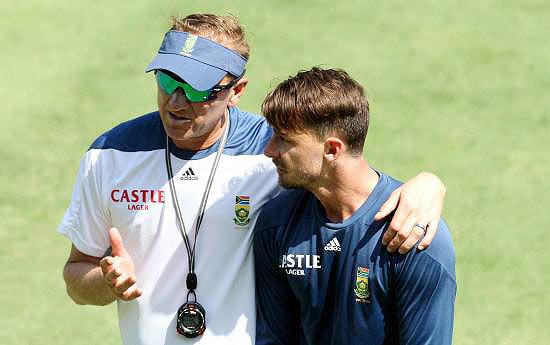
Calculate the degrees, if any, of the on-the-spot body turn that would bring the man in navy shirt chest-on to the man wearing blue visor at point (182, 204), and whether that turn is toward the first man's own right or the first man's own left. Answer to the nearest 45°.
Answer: approximately 45° to the first man's own right

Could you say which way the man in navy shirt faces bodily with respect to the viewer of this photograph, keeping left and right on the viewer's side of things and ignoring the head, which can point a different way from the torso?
facing the viewer and to the left of the viewer

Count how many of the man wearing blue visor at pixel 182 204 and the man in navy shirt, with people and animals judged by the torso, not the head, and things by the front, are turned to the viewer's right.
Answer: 0

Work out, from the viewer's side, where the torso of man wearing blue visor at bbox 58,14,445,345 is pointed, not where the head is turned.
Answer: toward the camera

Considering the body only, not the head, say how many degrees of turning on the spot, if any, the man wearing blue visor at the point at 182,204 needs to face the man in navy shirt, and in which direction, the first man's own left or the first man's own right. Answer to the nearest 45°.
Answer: approximately 90° to the first man's own left

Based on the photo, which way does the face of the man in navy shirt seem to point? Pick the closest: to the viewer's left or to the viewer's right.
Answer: to the viewer's left
